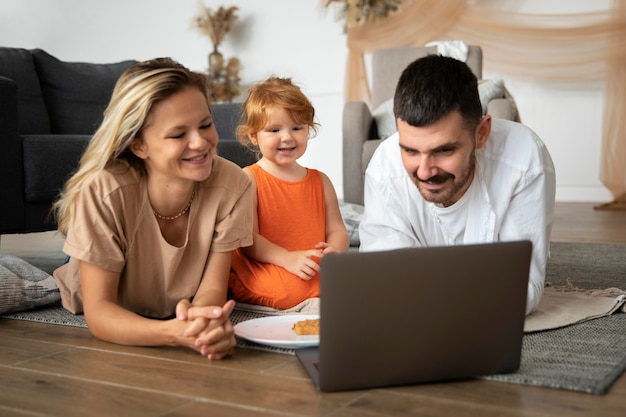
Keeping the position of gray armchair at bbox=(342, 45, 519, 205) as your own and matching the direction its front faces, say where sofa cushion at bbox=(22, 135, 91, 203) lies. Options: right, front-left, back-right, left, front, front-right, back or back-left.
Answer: front-right

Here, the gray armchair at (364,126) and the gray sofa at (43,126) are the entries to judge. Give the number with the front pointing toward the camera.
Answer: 2

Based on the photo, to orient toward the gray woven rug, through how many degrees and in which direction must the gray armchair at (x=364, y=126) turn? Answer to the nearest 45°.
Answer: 0° — it already faces it

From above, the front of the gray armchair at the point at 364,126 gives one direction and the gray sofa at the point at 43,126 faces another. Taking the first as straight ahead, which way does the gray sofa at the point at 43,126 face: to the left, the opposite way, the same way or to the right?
the same way

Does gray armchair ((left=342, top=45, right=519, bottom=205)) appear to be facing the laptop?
yes

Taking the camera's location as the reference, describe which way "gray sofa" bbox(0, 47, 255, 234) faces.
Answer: facing the viewer

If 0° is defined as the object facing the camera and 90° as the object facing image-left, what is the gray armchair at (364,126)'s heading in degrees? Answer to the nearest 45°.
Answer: approximately 0°

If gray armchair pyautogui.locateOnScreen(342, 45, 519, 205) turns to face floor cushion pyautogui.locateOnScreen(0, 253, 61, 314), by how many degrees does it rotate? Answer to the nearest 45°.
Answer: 0° — it already faces it

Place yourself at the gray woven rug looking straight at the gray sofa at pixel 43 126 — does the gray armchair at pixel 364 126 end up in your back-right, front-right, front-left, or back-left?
front-right

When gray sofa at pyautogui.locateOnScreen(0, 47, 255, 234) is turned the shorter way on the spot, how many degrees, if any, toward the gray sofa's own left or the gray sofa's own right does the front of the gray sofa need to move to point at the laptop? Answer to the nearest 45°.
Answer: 0° — it already faces it

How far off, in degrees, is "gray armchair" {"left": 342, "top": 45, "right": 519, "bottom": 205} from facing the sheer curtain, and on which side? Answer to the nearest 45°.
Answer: approximately 135° to its left

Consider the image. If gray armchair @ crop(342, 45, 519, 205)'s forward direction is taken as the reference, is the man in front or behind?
in front

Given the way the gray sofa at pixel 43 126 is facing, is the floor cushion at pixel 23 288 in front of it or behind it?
in front

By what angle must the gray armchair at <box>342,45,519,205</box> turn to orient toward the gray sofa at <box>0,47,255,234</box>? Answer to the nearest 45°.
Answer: approximately 45° to its right

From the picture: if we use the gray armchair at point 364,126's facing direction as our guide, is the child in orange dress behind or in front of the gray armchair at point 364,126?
in front

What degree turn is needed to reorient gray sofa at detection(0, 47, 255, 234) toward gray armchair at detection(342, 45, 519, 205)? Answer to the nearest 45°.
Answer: approximately 90° to its left

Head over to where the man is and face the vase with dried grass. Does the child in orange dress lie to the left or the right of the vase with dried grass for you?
left

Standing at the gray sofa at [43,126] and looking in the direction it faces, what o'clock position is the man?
The man is roughly at 11 o'clock from the gray sofa.
